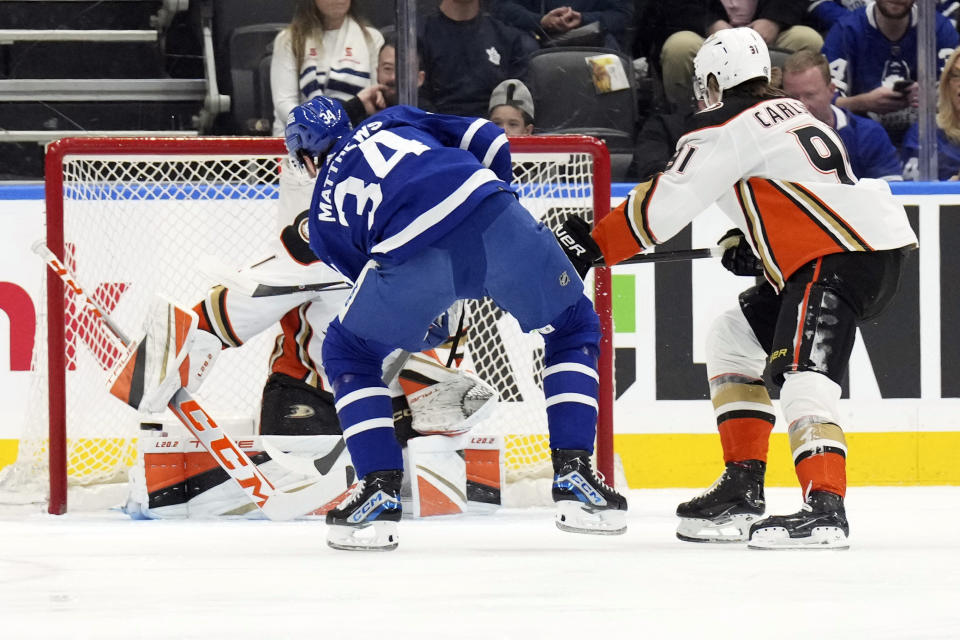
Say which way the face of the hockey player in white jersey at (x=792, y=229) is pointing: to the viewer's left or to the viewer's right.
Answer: to the viewer's left

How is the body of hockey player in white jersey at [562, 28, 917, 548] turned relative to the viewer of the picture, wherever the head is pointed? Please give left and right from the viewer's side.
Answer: facing away from the viewer and to the left of the viewer

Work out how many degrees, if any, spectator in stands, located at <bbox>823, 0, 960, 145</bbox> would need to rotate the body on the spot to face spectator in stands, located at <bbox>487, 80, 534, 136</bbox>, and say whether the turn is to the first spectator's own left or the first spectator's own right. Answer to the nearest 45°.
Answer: approximately 45° to the first spectator's own right

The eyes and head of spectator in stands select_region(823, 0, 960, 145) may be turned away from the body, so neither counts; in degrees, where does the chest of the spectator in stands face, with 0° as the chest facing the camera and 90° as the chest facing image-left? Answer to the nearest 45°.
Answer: approximately 0°

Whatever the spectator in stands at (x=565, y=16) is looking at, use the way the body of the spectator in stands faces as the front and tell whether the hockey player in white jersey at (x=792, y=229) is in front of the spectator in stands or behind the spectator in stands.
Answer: in front

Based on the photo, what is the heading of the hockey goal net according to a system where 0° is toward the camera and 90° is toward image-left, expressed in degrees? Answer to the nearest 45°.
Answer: approximately 0°

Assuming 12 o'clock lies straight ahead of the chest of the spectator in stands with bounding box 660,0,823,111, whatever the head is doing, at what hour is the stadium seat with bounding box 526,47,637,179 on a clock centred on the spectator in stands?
The stadium seat is roughly at 2 o'clock from the spectator in stands.

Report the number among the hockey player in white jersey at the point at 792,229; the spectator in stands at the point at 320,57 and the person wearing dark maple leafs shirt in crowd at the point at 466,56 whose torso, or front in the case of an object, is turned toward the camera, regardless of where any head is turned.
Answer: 2
